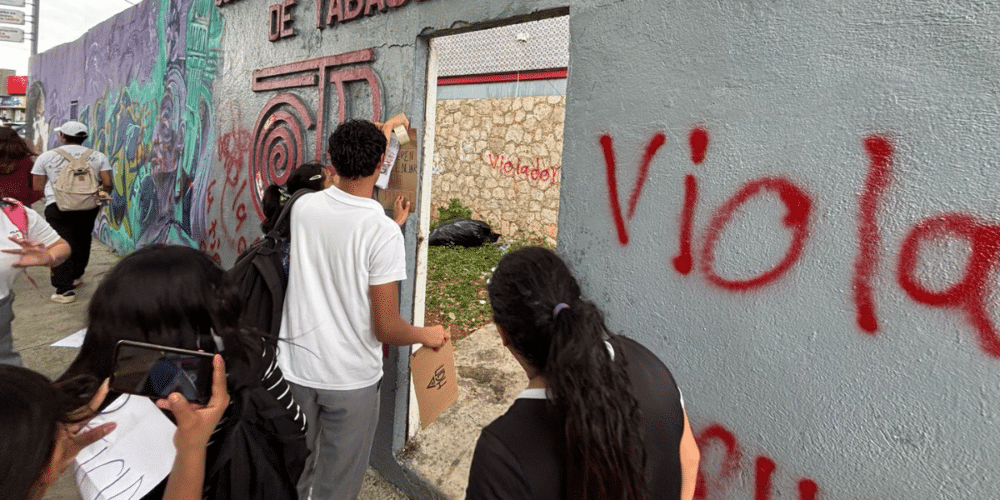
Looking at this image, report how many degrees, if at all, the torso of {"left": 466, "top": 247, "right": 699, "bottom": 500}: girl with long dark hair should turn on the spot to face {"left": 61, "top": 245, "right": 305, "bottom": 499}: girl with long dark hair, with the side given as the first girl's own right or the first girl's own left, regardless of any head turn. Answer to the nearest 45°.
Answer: approximately 45° to the first girl's own left

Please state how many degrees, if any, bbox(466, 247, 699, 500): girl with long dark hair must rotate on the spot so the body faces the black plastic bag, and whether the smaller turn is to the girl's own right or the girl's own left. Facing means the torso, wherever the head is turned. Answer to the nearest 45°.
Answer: approximately 45° to the girl's own right

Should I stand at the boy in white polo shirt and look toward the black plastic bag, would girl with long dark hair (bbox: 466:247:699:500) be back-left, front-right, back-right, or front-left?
back-right

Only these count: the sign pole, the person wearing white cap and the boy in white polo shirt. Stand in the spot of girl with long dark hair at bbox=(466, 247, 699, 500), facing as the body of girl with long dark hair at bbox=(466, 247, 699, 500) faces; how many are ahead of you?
3

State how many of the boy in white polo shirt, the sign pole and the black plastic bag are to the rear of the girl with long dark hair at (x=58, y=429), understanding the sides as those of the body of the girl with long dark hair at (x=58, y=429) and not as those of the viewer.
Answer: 0

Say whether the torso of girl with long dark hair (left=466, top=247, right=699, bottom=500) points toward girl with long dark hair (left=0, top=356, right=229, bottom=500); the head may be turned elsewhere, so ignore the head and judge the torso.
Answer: no

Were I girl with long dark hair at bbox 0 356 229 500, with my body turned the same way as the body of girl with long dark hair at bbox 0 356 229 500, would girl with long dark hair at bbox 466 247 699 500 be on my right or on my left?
on my right

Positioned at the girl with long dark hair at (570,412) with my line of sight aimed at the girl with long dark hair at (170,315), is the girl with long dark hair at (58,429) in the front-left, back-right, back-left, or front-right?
front-left

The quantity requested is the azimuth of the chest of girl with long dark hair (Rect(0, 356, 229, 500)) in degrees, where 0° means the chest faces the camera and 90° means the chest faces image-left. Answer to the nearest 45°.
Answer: approximately 225°

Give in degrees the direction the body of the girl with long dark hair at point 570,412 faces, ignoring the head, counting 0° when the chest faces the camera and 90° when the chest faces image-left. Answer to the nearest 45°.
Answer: approximately 135°

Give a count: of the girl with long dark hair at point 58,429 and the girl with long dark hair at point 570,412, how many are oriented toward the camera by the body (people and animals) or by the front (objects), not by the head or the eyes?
0

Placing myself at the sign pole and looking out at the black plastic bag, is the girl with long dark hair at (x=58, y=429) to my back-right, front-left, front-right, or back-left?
front-right

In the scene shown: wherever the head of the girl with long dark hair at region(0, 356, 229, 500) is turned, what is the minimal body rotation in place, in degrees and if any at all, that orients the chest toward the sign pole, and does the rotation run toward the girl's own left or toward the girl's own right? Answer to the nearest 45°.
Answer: approximately 45° to the girl's own left

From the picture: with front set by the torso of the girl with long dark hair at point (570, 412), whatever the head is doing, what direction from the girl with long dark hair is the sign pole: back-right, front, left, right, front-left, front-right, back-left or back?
front
